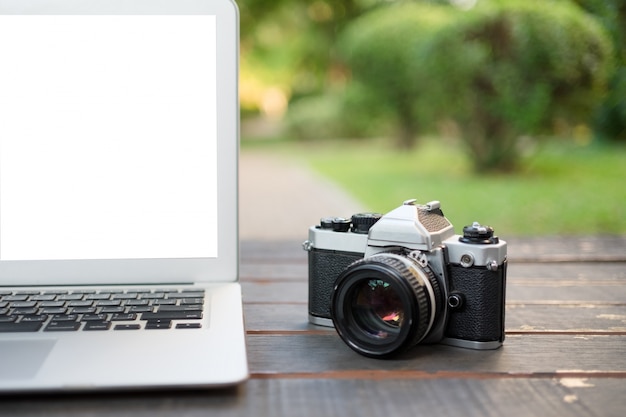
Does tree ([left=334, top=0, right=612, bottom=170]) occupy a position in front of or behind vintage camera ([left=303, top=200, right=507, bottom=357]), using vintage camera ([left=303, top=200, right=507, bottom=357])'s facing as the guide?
behind

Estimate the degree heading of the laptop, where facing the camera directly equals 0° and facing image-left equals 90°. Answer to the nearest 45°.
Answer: approximately 0°

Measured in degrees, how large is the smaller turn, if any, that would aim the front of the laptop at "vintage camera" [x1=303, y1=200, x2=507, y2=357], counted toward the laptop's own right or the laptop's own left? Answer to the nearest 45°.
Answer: approximately 45° to the laptop's own left

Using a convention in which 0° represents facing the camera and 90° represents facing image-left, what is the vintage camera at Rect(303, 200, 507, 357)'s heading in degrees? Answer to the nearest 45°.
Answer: approximately 45°

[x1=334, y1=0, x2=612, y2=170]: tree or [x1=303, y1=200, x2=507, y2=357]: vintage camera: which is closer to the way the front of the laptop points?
the vintage camera

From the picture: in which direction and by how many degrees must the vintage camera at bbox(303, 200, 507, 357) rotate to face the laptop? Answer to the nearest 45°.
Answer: approximately 45° to its right

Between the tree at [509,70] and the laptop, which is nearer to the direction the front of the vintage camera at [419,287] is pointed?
the laptop
